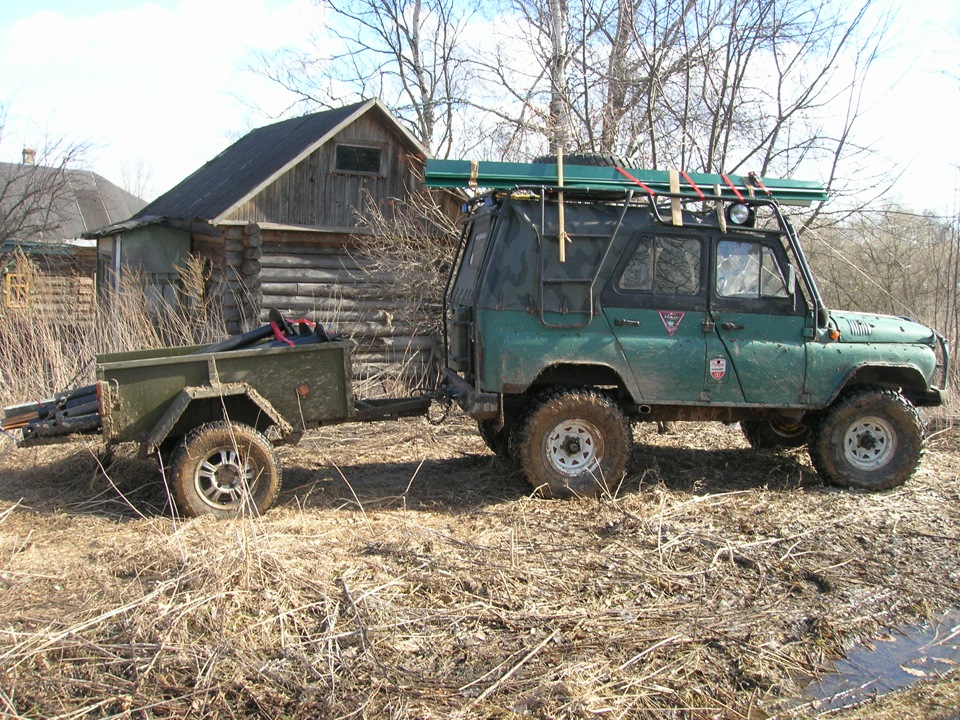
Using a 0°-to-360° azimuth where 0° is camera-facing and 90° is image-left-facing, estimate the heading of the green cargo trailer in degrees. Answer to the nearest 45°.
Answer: approximately 270°

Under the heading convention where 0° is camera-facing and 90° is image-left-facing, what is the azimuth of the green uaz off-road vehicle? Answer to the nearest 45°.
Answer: approximately 270°

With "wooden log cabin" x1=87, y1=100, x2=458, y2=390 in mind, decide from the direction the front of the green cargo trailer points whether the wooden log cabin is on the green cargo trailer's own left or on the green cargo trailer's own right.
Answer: on the green cargo trailer's own left

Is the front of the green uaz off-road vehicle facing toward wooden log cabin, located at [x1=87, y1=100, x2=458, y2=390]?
no

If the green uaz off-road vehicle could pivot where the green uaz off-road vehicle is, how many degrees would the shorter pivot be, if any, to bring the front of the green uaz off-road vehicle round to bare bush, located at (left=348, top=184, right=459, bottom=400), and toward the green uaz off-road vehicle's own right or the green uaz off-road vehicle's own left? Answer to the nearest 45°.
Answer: approximately 135° to the green uaz off-road vehicle's own left

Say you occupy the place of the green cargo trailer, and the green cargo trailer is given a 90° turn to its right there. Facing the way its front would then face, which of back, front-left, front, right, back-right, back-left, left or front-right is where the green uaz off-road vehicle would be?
left

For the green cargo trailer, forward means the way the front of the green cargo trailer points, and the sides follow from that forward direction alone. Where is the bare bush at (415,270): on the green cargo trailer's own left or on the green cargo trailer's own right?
on the green cargo trailer's own left
